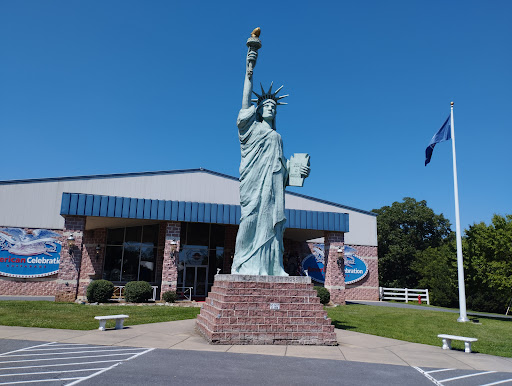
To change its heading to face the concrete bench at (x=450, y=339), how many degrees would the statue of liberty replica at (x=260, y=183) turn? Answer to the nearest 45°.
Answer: approximately 45° to its left

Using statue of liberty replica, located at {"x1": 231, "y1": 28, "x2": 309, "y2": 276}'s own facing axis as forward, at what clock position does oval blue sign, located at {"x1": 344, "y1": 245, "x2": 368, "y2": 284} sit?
The oval blue sign is roughly at 8 o'clock from the statue of liberty replica.

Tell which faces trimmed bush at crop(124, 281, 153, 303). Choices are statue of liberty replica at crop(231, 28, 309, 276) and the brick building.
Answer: the brick building

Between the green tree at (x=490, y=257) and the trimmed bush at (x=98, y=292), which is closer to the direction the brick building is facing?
the trimmed bush

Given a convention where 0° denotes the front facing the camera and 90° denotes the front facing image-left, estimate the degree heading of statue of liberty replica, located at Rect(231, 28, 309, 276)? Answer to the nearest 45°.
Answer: approximately 315°

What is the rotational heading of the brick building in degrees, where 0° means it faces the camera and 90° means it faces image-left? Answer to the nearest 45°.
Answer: approximately 0°

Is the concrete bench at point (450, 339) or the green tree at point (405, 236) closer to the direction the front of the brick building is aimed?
the concrete bench
